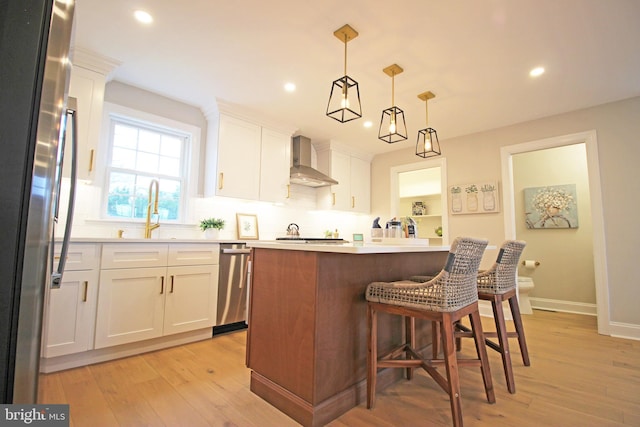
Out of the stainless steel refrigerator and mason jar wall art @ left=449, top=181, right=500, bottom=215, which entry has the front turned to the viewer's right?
the stainless steel refrigerator

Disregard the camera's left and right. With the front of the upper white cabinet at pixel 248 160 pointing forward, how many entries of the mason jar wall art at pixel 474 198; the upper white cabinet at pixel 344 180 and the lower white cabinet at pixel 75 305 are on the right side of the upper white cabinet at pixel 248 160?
1

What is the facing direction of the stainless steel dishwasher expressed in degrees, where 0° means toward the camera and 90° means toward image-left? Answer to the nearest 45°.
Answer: approximately 315°

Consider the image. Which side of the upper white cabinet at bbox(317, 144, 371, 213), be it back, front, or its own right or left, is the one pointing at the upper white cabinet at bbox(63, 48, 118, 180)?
right

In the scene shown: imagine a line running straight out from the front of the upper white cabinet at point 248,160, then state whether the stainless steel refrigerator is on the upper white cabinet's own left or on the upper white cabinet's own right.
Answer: on the upper white cabinet's own right

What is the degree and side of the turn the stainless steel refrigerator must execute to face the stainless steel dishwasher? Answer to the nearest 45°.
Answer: approximately 45° to its left

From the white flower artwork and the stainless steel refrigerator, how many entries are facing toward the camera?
1

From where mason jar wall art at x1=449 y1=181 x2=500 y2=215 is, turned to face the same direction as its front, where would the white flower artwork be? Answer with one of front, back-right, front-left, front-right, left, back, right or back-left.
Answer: back

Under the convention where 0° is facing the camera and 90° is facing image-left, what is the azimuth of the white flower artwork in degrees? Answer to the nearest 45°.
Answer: approximately 0°

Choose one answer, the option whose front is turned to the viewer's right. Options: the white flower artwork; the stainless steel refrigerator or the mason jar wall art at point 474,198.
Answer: the stainless steel refrigerator

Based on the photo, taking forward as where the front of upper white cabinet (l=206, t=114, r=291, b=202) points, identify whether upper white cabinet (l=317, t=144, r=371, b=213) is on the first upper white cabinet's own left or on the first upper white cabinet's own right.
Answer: on the first upper white cabinet's own left
